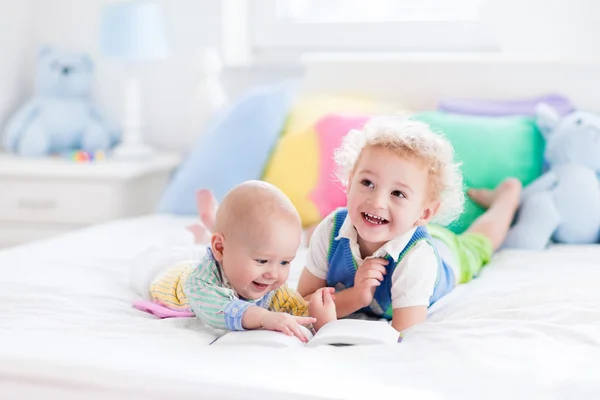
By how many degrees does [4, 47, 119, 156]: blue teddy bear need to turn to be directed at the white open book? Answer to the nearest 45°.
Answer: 0° — it already faces it

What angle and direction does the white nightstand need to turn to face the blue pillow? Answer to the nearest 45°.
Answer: approximately 45° to its left

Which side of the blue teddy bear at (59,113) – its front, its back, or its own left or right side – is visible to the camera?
front

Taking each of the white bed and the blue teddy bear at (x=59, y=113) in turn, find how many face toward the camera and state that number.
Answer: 2

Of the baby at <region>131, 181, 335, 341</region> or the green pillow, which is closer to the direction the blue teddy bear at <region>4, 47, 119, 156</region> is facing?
the baby

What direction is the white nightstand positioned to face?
toward the camera

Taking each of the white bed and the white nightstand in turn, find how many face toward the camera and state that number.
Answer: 2

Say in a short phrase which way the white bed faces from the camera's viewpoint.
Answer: facing the viewer

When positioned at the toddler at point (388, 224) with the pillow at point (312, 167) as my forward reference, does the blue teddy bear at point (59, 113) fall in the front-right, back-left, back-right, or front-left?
front-left

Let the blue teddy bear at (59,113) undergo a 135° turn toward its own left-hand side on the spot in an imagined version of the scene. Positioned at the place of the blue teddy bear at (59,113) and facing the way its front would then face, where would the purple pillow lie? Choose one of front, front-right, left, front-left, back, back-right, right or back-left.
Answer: right
